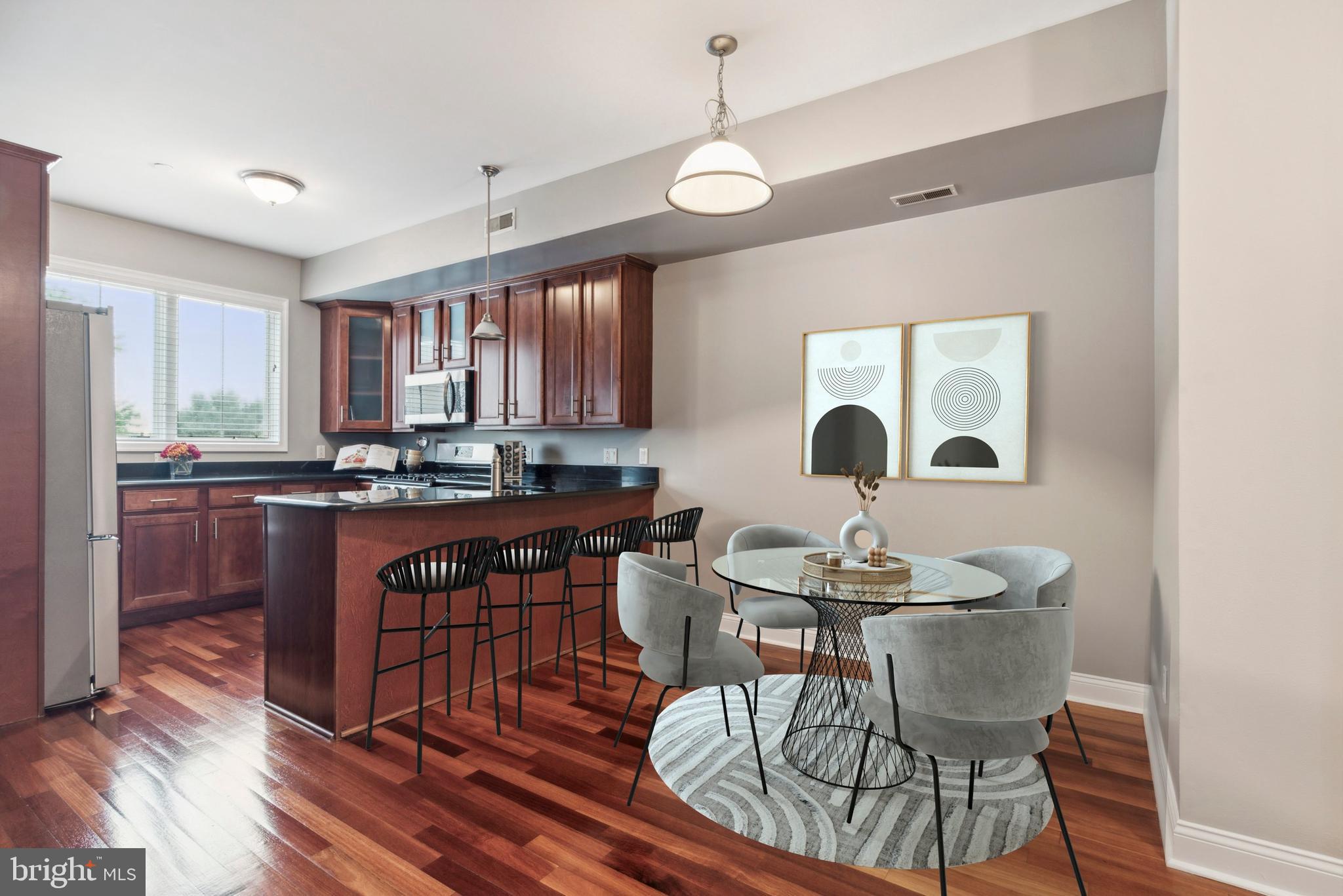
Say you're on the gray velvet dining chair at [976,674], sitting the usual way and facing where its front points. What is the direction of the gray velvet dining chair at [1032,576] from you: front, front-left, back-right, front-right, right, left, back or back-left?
front-right

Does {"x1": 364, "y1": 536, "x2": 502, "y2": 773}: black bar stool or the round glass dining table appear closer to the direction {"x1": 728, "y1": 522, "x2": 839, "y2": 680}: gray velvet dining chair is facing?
the round glass dining table

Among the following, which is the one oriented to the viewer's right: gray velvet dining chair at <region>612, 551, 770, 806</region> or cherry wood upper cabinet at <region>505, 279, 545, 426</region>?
the gray velvet dining chair

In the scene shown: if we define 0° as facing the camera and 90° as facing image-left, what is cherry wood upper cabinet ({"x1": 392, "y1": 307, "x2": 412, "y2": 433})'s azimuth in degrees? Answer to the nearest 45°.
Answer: approximately 45°

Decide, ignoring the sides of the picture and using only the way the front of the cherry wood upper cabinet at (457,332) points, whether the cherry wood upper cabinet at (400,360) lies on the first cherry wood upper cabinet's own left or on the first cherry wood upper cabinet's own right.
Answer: on the first cherry wood upper cabinet's own right

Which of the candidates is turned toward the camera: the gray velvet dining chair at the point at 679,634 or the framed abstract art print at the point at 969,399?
the framed abstract art print

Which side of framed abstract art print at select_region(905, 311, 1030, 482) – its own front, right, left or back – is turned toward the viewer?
front

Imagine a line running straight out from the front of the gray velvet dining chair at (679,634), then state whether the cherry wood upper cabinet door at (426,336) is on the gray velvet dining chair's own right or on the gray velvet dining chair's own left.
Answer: on the gray velvet dining chair's own left

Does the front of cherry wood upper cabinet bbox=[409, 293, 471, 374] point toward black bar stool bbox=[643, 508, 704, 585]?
no

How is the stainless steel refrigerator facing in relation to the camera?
to the viewer's right

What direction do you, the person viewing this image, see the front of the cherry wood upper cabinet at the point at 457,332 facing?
facing the viewer and to the left of the viewer

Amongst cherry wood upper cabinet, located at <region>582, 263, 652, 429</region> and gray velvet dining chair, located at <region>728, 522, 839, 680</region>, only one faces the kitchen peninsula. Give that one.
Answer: the cherry wood upper cabinet

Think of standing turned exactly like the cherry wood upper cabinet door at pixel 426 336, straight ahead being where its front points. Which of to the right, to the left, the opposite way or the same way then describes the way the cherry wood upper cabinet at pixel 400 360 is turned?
the same way

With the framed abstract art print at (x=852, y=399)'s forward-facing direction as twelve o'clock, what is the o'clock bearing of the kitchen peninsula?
The kitchen peninsula is roughly at 2 o'clock from the framed abstract art print.

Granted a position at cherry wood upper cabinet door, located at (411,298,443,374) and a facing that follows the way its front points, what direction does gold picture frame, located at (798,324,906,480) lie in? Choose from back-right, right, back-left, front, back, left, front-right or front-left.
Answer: left

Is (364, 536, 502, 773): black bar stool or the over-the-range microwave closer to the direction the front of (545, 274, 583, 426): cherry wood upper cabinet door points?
the black bar stool
